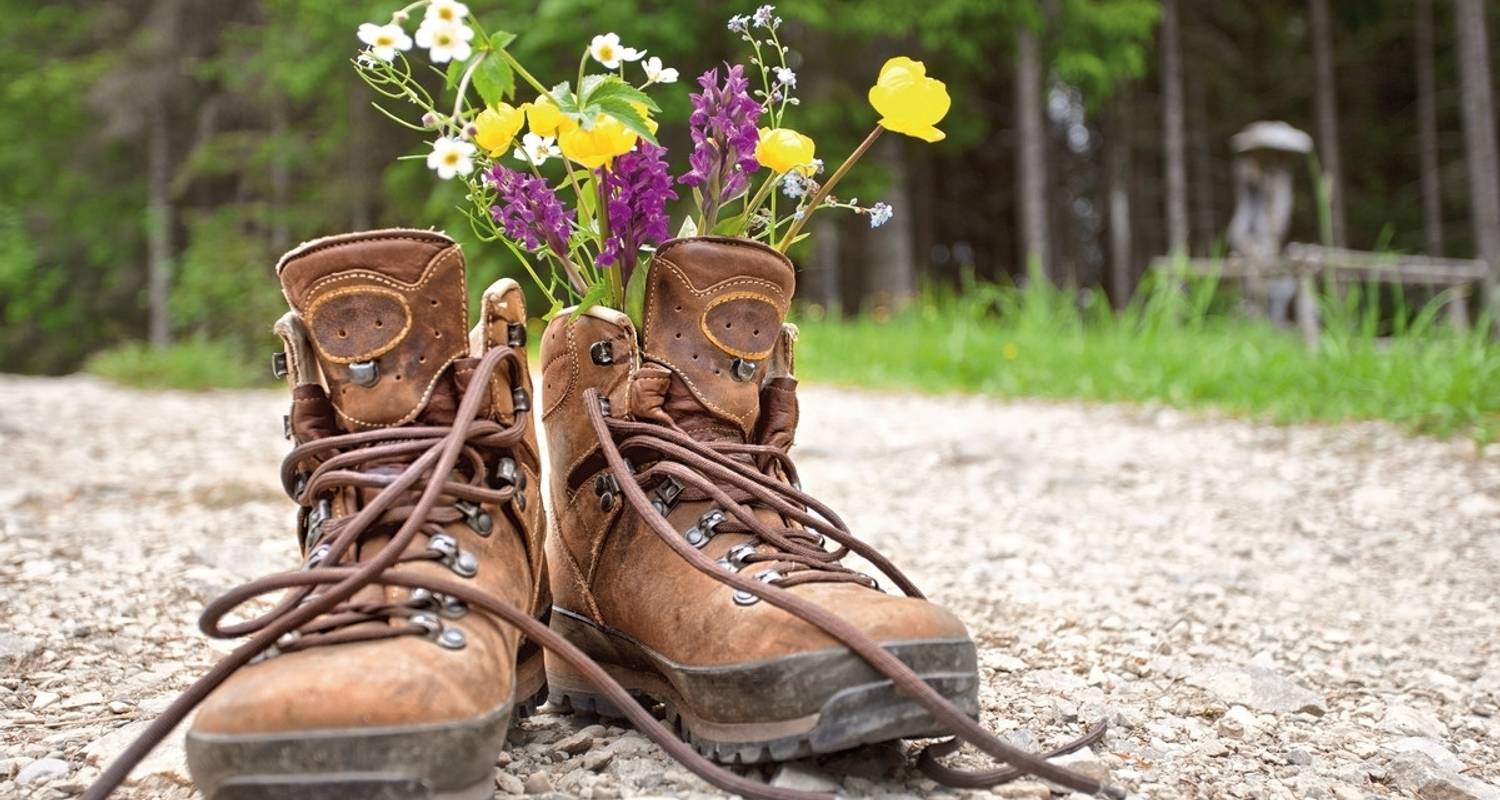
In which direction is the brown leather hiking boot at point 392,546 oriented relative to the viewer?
toward the camera

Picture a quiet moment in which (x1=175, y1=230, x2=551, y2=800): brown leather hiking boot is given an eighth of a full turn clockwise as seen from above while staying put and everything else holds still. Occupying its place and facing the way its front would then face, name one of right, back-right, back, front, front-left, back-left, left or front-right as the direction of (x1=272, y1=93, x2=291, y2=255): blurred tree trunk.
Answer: back-right

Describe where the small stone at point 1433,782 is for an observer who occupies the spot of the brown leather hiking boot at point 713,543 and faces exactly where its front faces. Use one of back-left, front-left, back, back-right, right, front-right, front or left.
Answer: front-left

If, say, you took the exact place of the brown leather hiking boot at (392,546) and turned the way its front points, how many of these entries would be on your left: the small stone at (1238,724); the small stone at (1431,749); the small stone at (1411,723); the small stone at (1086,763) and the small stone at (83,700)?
4

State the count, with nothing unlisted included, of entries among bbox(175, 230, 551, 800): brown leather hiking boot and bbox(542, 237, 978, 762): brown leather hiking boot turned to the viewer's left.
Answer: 0

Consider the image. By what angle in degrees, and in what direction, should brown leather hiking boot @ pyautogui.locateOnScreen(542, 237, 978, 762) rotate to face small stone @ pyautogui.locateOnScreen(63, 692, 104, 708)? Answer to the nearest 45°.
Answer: approximately 135° to its right

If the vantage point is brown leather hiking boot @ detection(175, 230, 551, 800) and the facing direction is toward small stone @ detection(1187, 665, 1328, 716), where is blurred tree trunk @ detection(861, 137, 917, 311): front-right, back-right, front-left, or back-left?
front-left
